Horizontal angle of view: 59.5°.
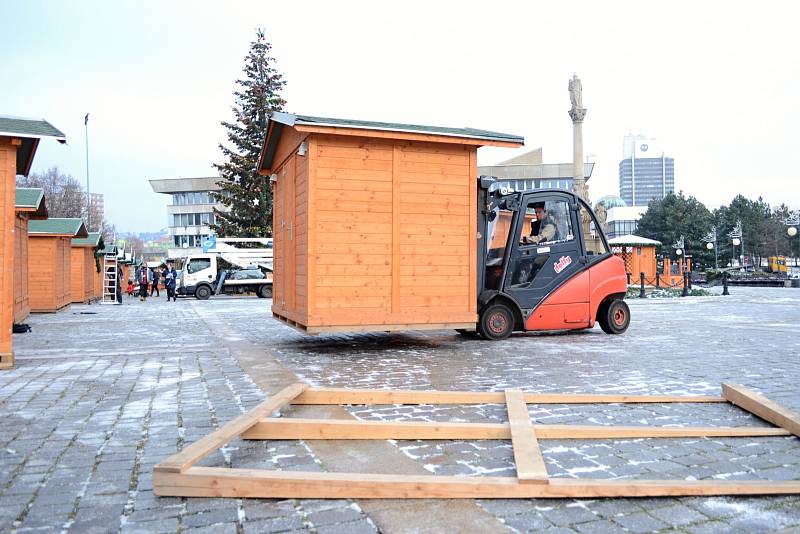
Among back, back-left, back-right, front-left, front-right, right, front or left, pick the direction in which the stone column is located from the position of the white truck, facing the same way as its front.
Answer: back

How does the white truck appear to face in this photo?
to the viewer's left

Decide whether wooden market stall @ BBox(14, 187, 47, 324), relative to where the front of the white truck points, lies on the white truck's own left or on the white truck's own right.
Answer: on the white truck's own left

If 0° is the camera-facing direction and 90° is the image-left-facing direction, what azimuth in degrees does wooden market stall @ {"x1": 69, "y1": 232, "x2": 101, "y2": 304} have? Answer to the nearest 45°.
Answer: approximately 270°

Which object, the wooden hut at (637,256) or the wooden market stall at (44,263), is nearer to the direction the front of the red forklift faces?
the wooden market stall

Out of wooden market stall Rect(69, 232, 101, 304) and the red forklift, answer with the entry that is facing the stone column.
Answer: the wooden market stall

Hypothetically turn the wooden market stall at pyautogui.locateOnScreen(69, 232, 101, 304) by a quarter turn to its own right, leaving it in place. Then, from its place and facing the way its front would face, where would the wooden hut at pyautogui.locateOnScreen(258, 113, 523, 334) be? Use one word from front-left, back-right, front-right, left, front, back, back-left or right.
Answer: front

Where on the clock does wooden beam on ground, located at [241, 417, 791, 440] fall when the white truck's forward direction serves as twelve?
The wooden beam on ground is roughly at 9 o'clock from the white truck.

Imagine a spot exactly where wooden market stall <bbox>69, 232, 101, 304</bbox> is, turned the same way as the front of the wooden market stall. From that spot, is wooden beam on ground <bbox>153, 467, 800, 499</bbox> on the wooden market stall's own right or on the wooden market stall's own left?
on the wooden market stall's own right

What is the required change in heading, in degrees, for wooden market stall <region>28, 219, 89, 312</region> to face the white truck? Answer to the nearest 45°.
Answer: approximately 45° to its left

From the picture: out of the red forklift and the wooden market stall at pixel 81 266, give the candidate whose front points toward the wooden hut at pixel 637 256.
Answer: the wooden market stall

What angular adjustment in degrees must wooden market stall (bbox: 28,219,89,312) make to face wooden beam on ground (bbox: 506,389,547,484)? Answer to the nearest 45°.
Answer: approximately 90° to its right

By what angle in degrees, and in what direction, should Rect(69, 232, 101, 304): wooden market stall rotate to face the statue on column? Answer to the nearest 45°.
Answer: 0° — it already faces it

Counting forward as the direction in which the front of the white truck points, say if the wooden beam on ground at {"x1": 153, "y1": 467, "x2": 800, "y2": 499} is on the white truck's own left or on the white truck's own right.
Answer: on the white truck's own left

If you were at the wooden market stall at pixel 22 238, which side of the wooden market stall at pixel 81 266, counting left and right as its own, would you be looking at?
right

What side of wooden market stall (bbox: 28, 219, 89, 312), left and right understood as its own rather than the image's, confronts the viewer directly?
right

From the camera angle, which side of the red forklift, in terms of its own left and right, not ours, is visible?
left
